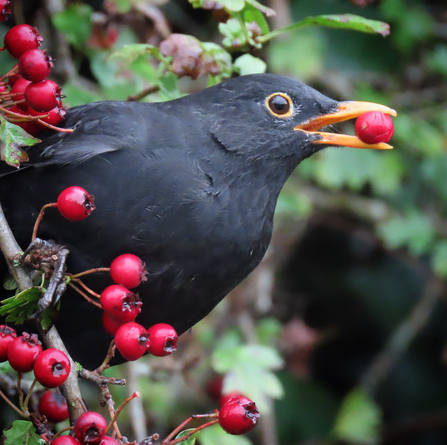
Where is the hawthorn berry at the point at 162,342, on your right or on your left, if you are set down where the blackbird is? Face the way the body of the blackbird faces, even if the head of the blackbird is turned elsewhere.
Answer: on your right

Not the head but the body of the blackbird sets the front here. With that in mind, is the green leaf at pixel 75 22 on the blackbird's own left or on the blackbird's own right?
on the blackbird's own left

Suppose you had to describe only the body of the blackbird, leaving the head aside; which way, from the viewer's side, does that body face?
to the viewer's right

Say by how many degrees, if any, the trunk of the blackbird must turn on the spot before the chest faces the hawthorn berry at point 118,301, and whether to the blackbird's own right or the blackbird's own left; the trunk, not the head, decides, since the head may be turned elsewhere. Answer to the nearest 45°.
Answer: approximately 90° to the blackbird's own right

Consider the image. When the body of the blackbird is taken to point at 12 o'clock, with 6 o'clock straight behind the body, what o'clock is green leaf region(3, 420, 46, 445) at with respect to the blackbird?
The green leaf is roughly at 4 o'clock from the blackbird.

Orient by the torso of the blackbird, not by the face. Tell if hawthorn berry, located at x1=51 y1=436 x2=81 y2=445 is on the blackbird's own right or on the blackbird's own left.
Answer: on the blackbird's own right

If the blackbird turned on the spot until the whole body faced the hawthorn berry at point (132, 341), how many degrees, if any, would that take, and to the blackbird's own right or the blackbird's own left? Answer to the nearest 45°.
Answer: approximately 90° to the blackbird's own right
